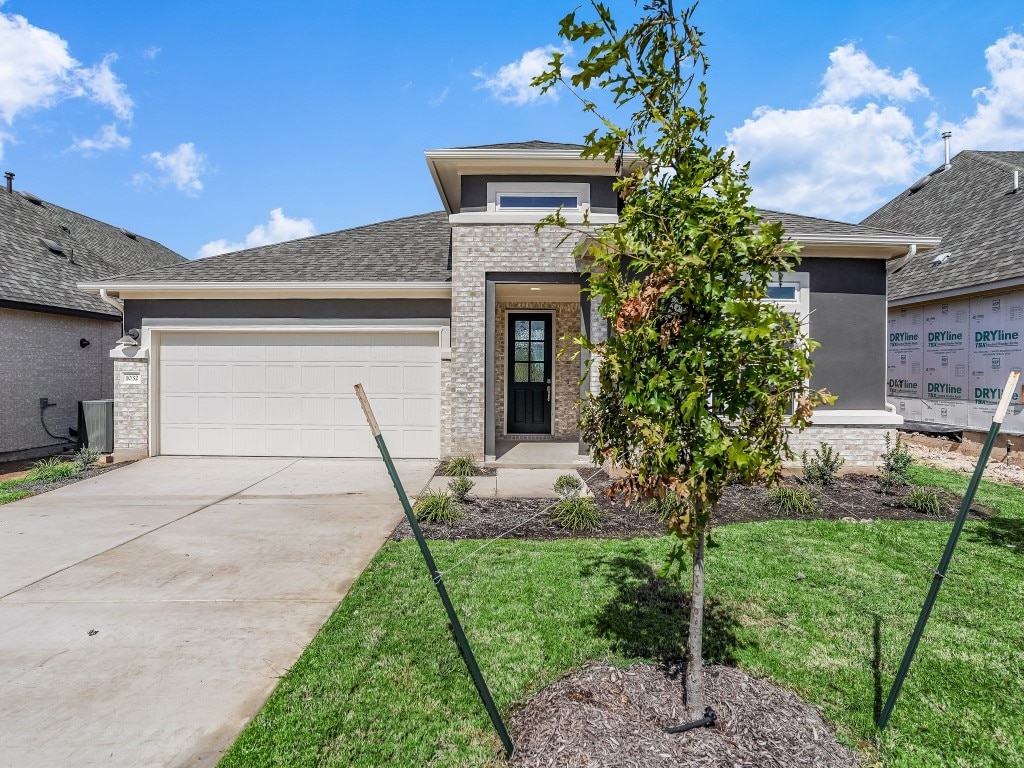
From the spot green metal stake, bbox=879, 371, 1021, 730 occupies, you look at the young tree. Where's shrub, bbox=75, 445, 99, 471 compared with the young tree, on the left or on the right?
right

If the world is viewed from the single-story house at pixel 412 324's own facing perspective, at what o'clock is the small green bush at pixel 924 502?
The small green bush is roughly at 10 o'clock from the single-story house.

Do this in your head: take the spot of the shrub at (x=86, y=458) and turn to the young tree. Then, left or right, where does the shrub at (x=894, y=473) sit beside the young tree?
left

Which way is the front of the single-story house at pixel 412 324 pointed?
toward the camera

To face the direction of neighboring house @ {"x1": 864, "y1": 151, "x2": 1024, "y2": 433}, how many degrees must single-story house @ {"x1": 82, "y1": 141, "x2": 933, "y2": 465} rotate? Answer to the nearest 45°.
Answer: approximately 90° to its left

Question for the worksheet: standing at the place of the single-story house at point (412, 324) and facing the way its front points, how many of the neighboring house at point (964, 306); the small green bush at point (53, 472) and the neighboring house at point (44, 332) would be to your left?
1

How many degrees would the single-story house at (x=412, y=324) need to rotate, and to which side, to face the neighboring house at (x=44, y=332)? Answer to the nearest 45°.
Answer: approximately 90° to its right

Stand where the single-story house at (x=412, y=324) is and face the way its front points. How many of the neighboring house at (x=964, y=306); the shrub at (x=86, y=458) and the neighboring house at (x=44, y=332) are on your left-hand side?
1

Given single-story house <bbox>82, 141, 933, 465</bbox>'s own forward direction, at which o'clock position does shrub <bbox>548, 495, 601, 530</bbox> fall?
The shrub is roughly at 11 o'clock from the single-story house.

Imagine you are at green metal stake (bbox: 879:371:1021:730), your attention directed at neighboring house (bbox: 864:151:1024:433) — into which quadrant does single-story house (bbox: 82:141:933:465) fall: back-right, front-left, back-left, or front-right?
front-left

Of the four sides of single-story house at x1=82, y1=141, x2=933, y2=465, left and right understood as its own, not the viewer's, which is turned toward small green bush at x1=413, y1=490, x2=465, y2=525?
front
